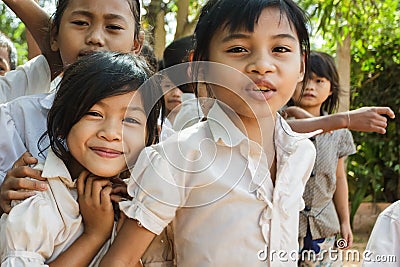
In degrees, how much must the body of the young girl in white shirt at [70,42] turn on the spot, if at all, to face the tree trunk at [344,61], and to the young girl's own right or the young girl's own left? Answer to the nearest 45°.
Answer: approximately 135° to the young girl's own left

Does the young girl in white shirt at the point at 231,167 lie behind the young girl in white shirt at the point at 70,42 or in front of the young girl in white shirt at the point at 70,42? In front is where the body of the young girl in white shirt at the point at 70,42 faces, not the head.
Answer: in front

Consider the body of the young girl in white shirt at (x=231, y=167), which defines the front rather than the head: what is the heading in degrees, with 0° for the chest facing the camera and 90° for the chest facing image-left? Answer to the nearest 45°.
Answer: approximately 315°

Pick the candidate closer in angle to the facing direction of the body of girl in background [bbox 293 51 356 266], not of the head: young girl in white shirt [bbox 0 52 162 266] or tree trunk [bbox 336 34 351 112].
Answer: the young girl in white shirt

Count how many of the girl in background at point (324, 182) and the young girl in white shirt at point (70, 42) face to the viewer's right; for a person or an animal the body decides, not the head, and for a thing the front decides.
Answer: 0

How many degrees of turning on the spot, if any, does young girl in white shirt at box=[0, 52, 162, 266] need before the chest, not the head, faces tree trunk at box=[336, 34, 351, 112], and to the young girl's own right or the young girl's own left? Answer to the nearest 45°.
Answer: approximately 90° to the young girl's own left

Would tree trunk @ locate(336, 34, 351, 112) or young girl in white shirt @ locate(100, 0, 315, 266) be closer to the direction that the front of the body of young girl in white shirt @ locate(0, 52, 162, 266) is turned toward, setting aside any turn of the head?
the young girl in white shirt
